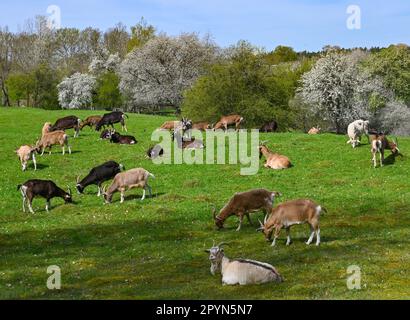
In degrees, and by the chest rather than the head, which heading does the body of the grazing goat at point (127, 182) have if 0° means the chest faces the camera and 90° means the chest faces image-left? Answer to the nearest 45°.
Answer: approximately 90°

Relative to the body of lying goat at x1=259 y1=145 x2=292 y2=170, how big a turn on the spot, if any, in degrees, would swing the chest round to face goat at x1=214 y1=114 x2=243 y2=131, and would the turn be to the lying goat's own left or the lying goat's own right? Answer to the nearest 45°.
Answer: approximately 90° to the lying goat's own right

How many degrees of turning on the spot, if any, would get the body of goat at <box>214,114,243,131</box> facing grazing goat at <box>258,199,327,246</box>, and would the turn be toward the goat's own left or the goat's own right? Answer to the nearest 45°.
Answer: approximately 90° to the goat's own left

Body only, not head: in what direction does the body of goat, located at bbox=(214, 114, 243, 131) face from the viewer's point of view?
to the viewer's left

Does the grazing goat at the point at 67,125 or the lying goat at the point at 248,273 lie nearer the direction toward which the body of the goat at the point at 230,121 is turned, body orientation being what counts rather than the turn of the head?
the grazing goat

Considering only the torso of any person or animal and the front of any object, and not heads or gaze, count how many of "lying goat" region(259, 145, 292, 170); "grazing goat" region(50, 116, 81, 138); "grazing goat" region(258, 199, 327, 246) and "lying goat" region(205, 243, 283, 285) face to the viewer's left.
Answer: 4

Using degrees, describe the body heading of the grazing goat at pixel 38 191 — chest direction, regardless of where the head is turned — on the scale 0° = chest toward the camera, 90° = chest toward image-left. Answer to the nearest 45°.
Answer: approximately 270°

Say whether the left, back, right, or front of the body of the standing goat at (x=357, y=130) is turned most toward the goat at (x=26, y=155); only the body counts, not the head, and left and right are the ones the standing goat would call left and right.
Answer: front

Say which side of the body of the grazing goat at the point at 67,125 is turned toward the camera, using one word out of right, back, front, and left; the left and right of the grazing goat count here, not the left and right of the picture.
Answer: left

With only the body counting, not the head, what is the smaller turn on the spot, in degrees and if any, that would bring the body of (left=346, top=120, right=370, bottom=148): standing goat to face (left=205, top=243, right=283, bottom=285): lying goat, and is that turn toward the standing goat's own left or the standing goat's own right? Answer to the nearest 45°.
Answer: approximately 45° to the standing goat's own left

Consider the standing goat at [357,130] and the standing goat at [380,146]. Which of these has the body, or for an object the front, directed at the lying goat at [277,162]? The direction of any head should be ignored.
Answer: the standing goat at [357,130]

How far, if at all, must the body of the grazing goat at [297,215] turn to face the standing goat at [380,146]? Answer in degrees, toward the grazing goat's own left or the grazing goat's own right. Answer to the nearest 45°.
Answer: approximately 90° to the grazing goat's own right

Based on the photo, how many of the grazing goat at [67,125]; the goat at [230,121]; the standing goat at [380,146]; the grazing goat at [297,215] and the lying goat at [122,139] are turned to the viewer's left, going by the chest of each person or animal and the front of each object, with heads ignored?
4

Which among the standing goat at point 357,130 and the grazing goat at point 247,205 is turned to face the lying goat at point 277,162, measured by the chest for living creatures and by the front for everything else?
the standing goat

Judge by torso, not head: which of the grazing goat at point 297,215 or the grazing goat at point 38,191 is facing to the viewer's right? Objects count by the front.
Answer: the grazing goat at point 38,191

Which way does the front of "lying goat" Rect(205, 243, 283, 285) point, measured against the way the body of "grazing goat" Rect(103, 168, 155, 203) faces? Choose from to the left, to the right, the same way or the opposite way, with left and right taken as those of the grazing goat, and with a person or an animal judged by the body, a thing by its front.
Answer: the same way
